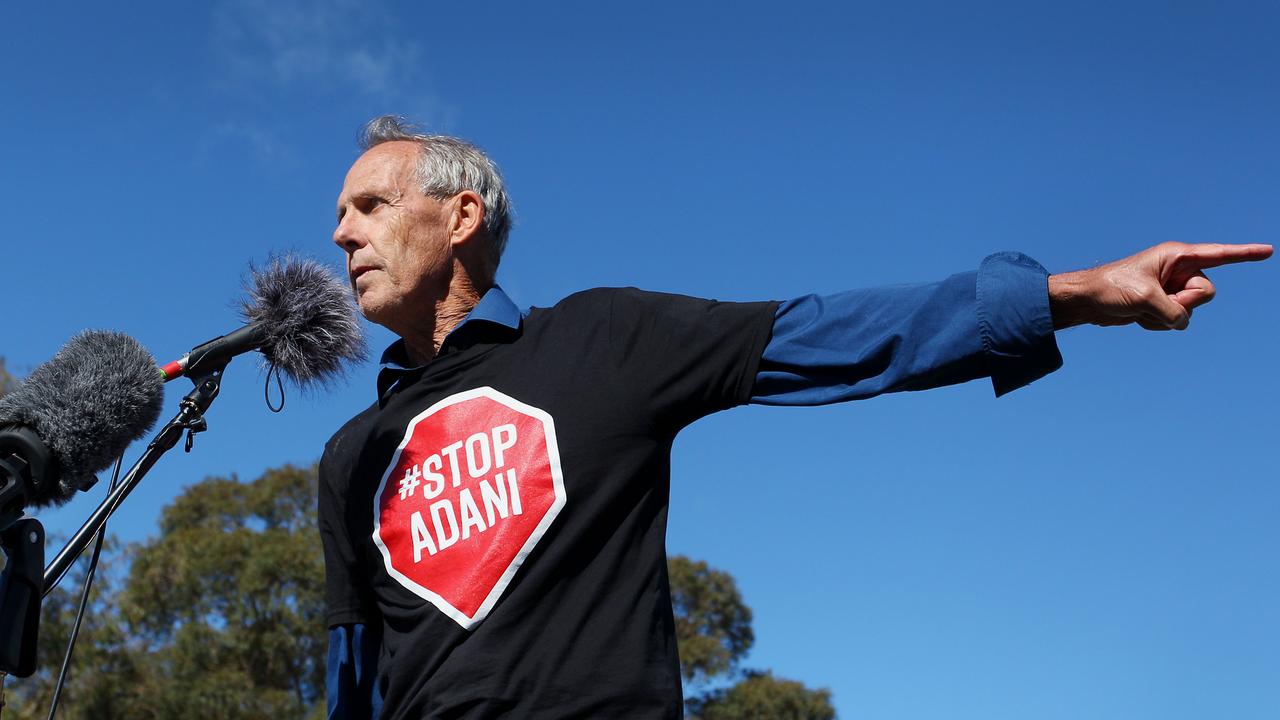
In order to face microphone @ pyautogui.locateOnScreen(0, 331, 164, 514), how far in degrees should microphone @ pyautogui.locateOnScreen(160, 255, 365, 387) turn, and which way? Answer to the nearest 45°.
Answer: approximately 135° to its right

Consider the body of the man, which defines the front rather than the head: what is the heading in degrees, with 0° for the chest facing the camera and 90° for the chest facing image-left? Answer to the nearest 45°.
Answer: approximately 45°

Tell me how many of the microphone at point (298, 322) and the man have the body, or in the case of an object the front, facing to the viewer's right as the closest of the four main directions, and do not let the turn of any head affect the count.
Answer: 1

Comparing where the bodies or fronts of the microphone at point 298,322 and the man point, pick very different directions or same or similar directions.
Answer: very different directions

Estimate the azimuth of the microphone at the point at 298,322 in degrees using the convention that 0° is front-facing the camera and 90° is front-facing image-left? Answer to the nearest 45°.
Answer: approximately 270°
